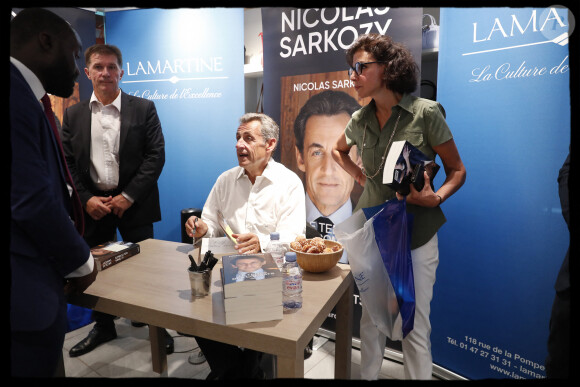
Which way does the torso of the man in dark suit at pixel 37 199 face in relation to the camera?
to the viewer's right

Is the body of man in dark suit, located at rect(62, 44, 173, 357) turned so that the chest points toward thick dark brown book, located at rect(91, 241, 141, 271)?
yes

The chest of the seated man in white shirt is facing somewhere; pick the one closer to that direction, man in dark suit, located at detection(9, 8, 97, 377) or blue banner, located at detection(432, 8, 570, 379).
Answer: the man in dark suit

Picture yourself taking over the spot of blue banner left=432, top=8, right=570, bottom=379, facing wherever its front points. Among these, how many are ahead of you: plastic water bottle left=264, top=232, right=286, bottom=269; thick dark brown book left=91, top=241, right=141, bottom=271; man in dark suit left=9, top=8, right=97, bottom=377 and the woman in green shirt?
4

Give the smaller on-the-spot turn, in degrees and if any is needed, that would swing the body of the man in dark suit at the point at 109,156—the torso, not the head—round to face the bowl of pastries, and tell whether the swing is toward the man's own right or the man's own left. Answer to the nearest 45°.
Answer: approximately 45° to the man's own left

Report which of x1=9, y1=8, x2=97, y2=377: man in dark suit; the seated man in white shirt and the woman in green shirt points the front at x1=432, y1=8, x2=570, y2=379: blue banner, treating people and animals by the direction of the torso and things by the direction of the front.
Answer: the man in dark suit

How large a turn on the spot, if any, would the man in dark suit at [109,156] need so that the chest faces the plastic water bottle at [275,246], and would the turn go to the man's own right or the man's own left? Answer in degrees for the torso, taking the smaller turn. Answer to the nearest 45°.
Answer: approximately 45° to the man's own left

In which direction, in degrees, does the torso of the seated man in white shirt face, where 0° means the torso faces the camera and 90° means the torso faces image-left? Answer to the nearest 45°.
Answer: approximately 45°

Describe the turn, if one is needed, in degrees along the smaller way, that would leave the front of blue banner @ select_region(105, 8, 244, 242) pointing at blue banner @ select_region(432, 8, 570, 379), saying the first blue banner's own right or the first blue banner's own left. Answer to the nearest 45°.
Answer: approximately 45° to the first blue banner's own left

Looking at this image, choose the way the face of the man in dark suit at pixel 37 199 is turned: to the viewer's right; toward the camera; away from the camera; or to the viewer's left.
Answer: to the viewer's right

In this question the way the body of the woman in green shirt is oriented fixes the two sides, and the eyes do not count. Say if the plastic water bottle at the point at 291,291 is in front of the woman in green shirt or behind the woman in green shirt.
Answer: in front

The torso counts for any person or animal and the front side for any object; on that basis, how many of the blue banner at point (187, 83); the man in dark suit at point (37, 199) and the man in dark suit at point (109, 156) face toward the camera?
2

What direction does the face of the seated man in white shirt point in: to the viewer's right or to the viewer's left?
to the viewer's left
